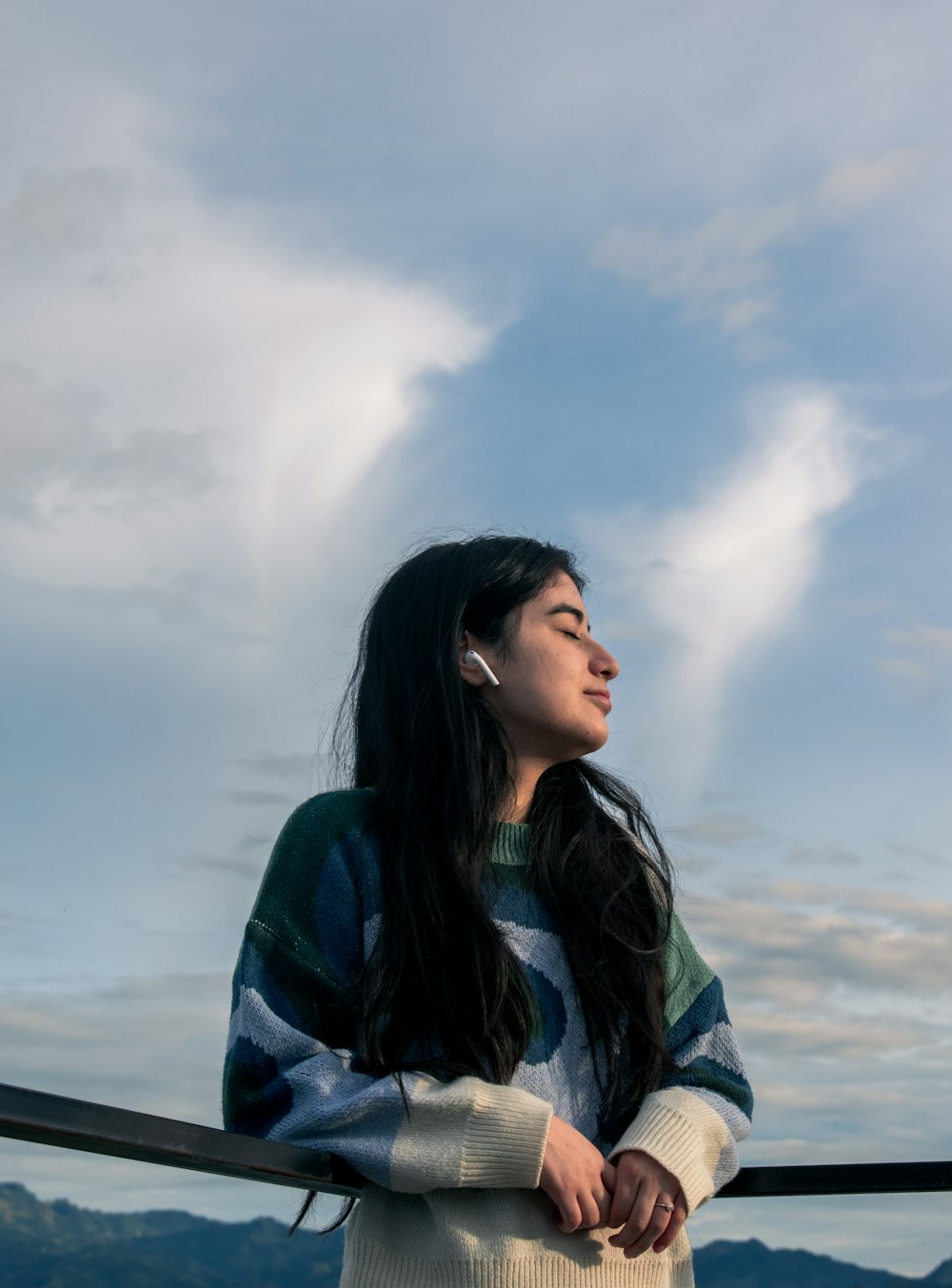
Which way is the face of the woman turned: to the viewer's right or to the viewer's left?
to the viewer's right

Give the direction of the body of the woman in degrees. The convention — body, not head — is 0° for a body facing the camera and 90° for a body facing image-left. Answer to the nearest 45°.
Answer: approximately 315°
